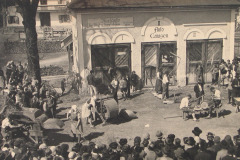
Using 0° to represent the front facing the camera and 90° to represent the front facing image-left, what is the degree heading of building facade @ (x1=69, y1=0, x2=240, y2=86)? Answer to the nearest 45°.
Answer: approximately 0°

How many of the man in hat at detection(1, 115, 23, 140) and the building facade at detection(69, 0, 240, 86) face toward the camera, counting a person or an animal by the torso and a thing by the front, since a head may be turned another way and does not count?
1

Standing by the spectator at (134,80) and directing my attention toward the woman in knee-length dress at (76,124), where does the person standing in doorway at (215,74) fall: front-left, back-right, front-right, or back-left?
back-left

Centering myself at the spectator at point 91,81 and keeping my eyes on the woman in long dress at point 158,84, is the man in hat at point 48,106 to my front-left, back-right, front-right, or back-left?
back-right

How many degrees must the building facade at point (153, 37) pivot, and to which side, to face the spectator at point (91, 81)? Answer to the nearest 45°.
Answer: approximately 45° to its right
